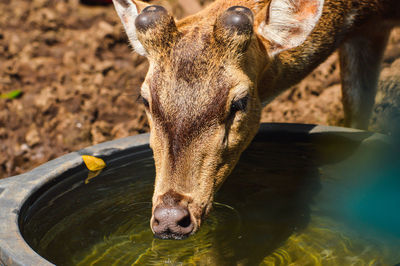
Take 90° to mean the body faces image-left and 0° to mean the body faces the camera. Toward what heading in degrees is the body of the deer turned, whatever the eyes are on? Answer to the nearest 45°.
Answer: approximately 45°

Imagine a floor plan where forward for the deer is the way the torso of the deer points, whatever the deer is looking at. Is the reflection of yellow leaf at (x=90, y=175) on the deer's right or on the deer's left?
on the deer's right

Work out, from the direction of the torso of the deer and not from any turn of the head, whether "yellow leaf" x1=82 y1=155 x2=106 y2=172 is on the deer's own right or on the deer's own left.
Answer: on the deer's own right
